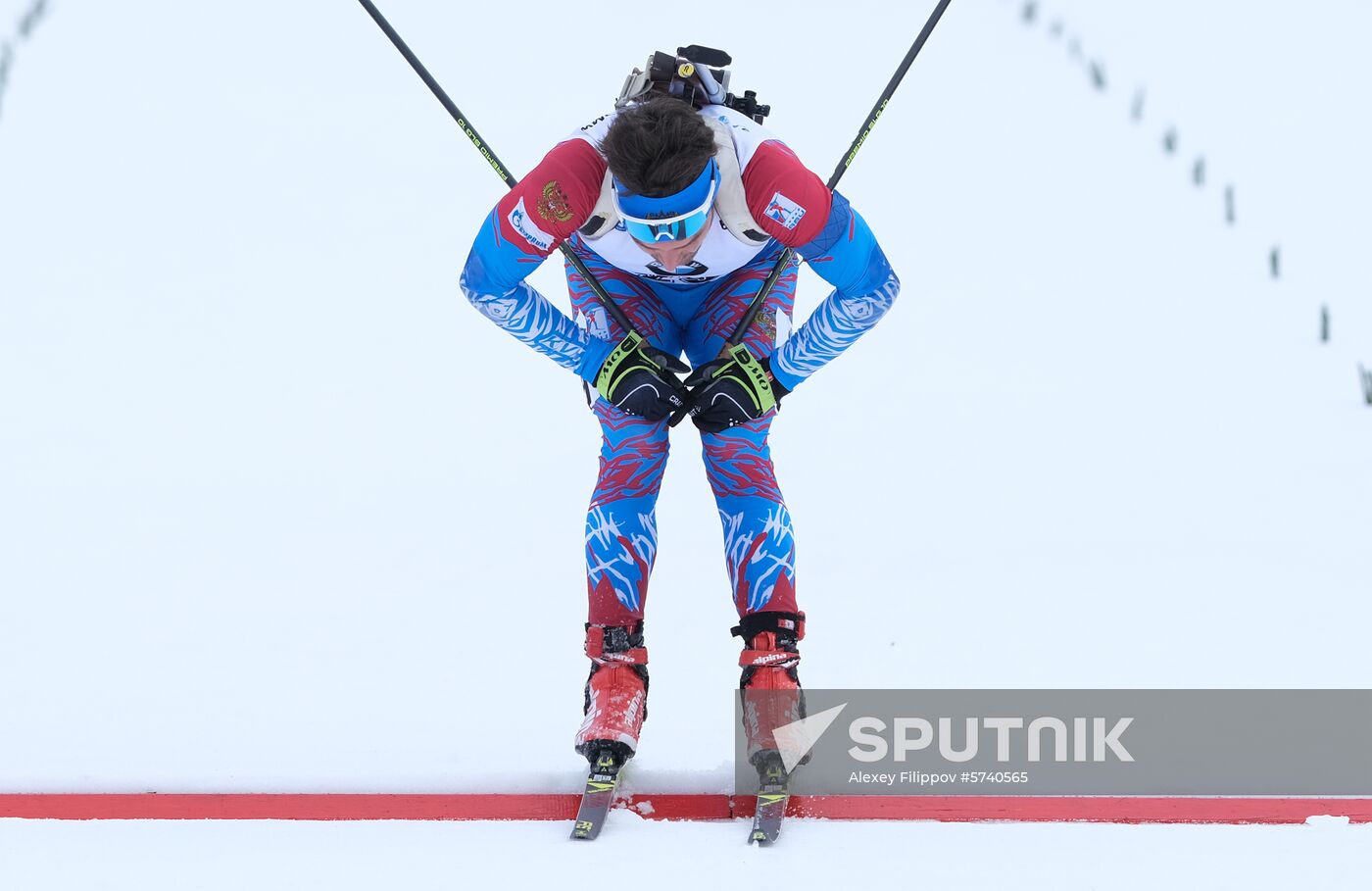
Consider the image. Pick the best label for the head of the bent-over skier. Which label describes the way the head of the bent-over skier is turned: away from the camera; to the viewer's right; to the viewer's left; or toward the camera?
toward the camera

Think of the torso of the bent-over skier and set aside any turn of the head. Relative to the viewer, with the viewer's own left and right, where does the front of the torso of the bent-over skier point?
facing the viewer
